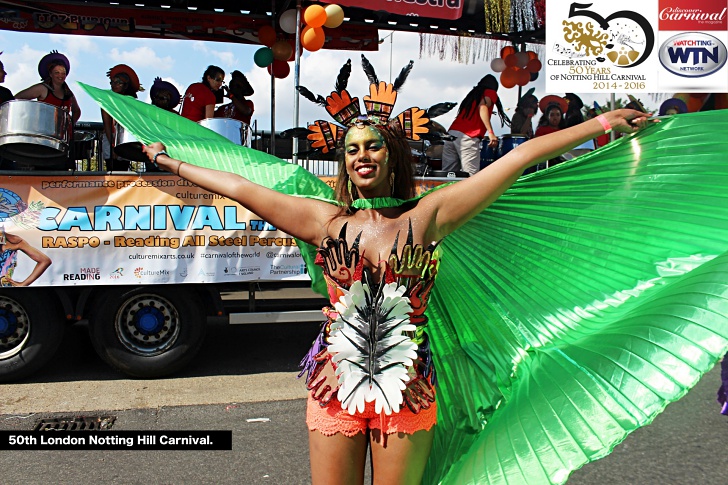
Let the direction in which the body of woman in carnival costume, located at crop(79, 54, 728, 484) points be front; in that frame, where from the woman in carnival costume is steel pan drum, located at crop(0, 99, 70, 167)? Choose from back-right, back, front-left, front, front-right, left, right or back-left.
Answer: back-right

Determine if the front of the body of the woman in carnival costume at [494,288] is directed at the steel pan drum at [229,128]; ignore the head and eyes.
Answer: no

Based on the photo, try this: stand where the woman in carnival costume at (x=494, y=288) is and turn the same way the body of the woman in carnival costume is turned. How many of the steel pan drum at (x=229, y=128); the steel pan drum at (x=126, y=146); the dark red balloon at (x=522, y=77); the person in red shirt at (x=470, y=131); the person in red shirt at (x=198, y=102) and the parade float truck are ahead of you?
0

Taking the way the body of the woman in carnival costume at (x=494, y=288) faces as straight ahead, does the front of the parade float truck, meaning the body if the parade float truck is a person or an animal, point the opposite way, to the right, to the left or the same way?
to the left

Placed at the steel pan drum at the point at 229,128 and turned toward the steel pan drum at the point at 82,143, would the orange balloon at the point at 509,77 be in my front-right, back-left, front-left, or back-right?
back-right

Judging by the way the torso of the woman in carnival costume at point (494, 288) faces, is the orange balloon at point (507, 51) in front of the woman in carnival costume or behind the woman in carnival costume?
behind

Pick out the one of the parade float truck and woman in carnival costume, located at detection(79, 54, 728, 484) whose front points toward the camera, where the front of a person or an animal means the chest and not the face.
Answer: the woman in carnival costume

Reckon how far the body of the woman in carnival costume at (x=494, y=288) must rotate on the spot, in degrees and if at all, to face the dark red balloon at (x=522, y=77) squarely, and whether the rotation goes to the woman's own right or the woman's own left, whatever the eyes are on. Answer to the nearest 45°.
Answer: approximately 180°

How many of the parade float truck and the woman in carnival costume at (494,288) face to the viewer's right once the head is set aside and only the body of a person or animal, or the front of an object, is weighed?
1

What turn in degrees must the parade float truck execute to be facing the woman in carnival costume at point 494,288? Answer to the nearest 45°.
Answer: approximately 45° to its right

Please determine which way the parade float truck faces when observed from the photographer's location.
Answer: facing to the right of the viewer

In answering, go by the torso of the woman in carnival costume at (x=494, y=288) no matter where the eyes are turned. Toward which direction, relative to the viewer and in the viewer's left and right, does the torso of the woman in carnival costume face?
facing the viewer

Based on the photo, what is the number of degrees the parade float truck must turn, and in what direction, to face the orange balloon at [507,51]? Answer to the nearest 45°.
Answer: approximately 45° to its left

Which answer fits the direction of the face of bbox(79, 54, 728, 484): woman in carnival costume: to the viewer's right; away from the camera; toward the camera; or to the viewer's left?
toward the camera
